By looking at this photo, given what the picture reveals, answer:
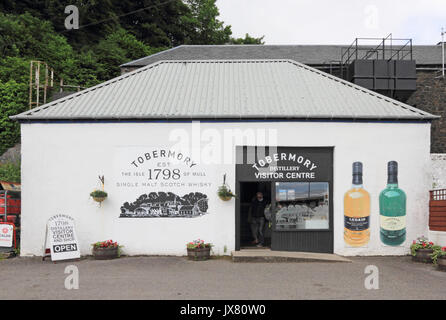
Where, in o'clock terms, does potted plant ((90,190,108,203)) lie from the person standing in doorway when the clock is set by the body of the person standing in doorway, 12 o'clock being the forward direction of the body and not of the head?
The potted plant is roughly at 2 o'clock from the person standing in doorway.

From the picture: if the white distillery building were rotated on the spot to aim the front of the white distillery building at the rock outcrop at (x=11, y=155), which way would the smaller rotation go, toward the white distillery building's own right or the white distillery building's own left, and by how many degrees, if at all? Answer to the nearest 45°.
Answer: approximately 135° to the white distillery building's own right

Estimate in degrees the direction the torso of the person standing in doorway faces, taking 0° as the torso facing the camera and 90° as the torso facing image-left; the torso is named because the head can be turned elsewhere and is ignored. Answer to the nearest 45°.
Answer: approximately 0°

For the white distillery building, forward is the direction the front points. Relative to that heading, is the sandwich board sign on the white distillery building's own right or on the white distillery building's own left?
on the white distillery building's own right

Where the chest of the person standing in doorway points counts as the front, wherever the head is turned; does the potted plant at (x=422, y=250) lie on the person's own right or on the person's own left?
on the person's own left

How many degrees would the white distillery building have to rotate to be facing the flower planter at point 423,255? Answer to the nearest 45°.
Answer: approximately 90° to its left

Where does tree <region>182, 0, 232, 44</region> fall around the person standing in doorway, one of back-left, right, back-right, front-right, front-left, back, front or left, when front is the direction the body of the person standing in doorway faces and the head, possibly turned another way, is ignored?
back

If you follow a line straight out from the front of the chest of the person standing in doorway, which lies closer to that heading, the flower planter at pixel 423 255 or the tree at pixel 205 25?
the flower planter

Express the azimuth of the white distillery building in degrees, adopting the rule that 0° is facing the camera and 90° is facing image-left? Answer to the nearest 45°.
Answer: approximately 0°
